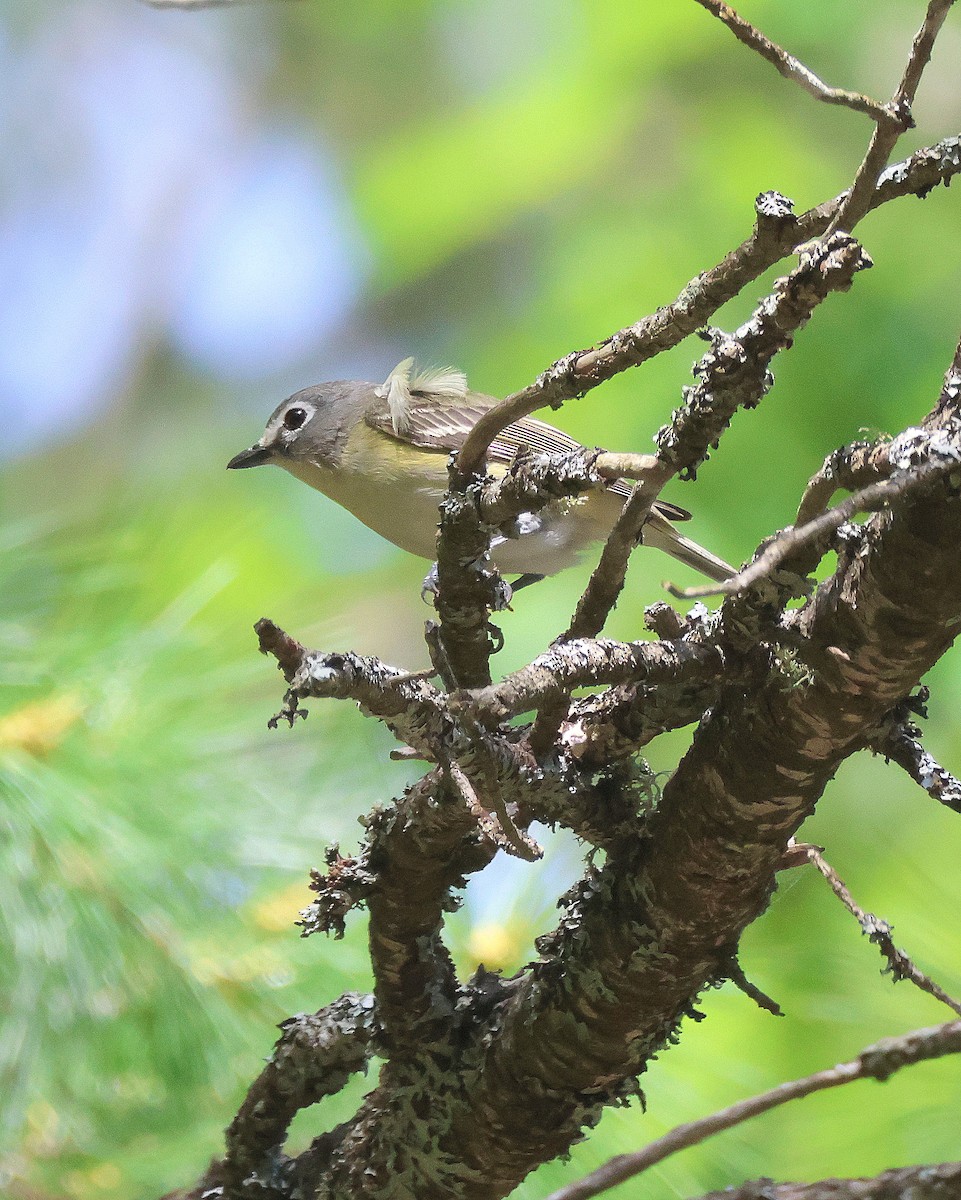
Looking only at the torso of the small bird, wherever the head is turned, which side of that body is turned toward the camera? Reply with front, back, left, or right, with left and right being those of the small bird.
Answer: left
